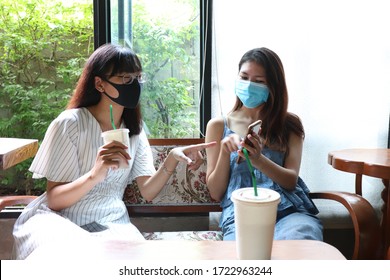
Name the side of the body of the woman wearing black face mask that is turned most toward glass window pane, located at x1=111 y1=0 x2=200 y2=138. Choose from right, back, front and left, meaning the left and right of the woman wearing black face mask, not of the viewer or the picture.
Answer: left

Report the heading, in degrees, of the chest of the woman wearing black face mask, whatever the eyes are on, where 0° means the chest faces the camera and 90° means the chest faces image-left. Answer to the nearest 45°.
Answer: approximately 315°

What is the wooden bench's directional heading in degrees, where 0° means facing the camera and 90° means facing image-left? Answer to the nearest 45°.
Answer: approximately 0°
